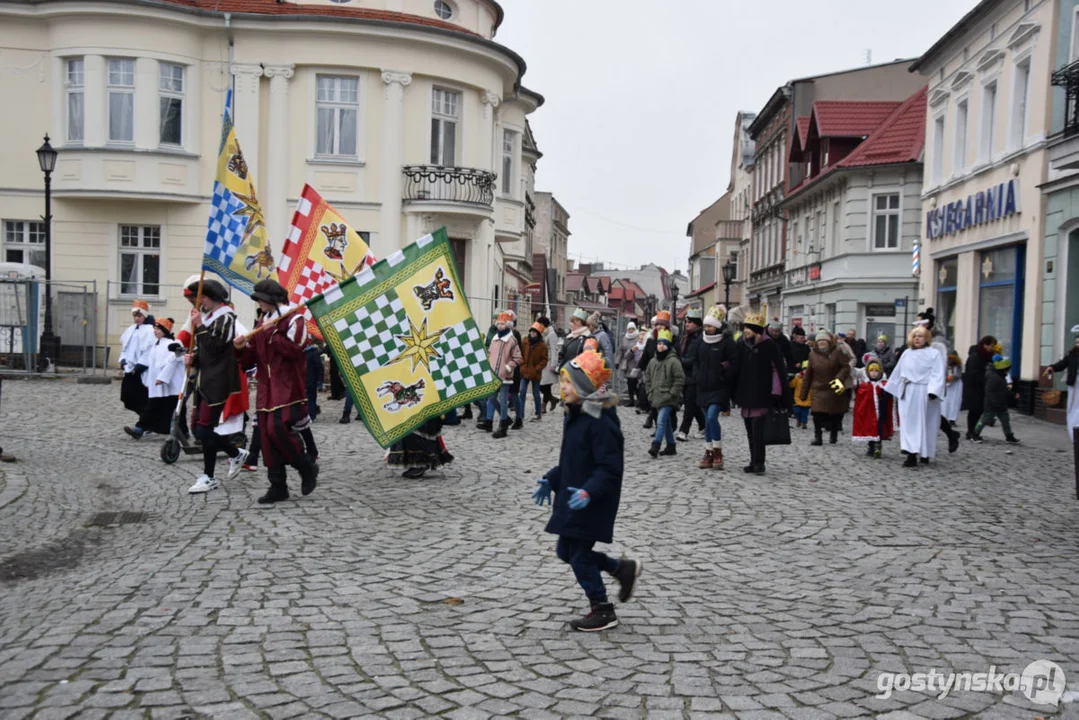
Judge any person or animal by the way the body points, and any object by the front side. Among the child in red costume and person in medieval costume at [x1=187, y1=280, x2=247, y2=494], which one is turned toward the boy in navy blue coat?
the child in red costume

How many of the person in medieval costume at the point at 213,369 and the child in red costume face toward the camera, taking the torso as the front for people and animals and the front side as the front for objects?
1

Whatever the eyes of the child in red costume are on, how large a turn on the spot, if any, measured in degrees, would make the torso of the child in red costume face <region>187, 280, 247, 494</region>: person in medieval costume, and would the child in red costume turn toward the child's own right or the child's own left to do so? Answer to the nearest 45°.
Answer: approximately 45° to the child's own right

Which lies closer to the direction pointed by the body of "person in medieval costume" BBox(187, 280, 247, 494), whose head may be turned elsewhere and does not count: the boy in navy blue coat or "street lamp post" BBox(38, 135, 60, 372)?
the street lamp post

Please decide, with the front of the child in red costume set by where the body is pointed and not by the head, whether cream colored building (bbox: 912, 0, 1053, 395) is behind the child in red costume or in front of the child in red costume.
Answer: behind

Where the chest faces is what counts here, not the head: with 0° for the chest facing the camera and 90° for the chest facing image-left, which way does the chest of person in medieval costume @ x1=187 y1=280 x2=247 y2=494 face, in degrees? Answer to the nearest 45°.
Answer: approximately 90°
